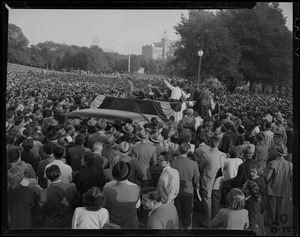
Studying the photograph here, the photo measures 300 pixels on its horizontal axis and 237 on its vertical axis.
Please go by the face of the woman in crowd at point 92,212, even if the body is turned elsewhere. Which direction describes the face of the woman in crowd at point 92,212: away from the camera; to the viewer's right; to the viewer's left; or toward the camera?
away from the camera

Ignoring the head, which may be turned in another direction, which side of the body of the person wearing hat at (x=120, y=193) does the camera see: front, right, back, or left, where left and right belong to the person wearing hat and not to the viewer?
back

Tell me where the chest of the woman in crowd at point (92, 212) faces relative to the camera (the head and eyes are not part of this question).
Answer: away from the camera

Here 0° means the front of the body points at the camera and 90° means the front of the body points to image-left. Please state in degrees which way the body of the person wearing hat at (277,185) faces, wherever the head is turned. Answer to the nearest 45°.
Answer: approximately 180°

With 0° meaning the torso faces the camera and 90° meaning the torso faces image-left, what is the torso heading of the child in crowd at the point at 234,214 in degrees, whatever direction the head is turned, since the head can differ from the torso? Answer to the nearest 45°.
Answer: approximately 180°

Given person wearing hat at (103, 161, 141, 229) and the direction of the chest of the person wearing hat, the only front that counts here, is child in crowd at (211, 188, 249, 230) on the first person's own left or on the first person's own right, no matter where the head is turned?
on the first person's own right

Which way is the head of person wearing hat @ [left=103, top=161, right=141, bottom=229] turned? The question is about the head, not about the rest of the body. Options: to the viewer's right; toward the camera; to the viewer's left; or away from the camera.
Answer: away from the camera
